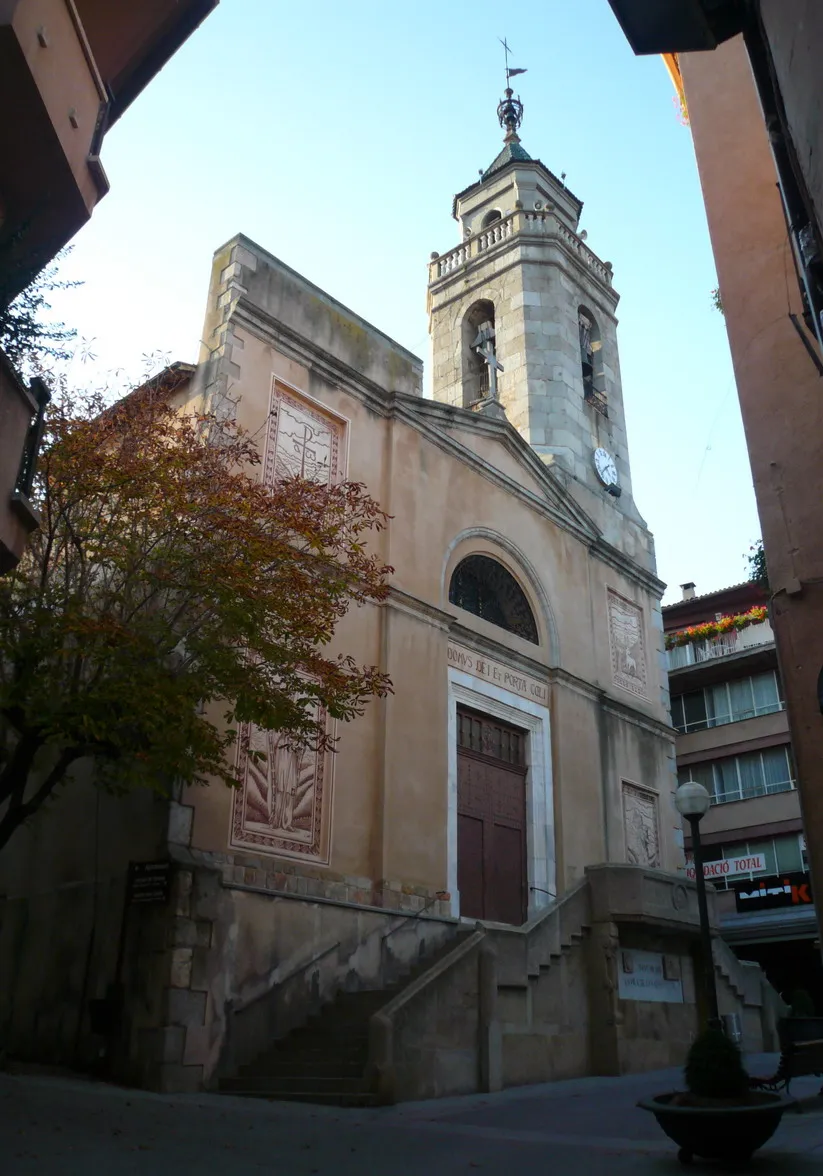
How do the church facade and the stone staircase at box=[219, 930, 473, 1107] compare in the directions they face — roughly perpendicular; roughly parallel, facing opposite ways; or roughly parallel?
roughly perpendicular

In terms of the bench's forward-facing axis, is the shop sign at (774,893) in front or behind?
behind

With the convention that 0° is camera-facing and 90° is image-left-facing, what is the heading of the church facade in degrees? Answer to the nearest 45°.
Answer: approximately 315°

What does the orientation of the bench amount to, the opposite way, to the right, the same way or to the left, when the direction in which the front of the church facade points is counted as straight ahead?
to the right

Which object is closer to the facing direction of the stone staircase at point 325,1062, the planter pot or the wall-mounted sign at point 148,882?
the wall-mounted sign

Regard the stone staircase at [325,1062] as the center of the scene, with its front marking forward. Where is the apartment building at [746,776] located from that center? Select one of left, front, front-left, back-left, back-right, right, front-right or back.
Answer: back

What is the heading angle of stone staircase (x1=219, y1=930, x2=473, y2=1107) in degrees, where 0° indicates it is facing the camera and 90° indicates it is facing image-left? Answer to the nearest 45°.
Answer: approximately 45°

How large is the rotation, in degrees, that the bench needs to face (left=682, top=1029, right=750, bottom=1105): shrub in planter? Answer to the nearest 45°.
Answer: approximately 45° to its left

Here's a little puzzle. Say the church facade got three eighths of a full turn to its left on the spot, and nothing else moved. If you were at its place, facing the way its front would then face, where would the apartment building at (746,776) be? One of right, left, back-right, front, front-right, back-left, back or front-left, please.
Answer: front-right

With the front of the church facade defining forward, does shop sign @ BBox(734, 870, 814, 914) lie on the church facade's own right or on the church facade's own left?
on the church facade's own left

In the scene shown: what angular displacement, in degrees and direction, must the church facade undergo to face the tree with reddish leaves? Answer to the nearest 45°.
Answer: approximately 90° to its right

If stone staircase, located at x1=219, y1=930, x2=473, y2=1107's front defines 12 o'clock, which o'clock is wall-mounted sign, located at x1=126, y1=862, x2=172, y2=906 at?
The wall-mounted sign is roughly at 1 o'clock from the stone staircase.
